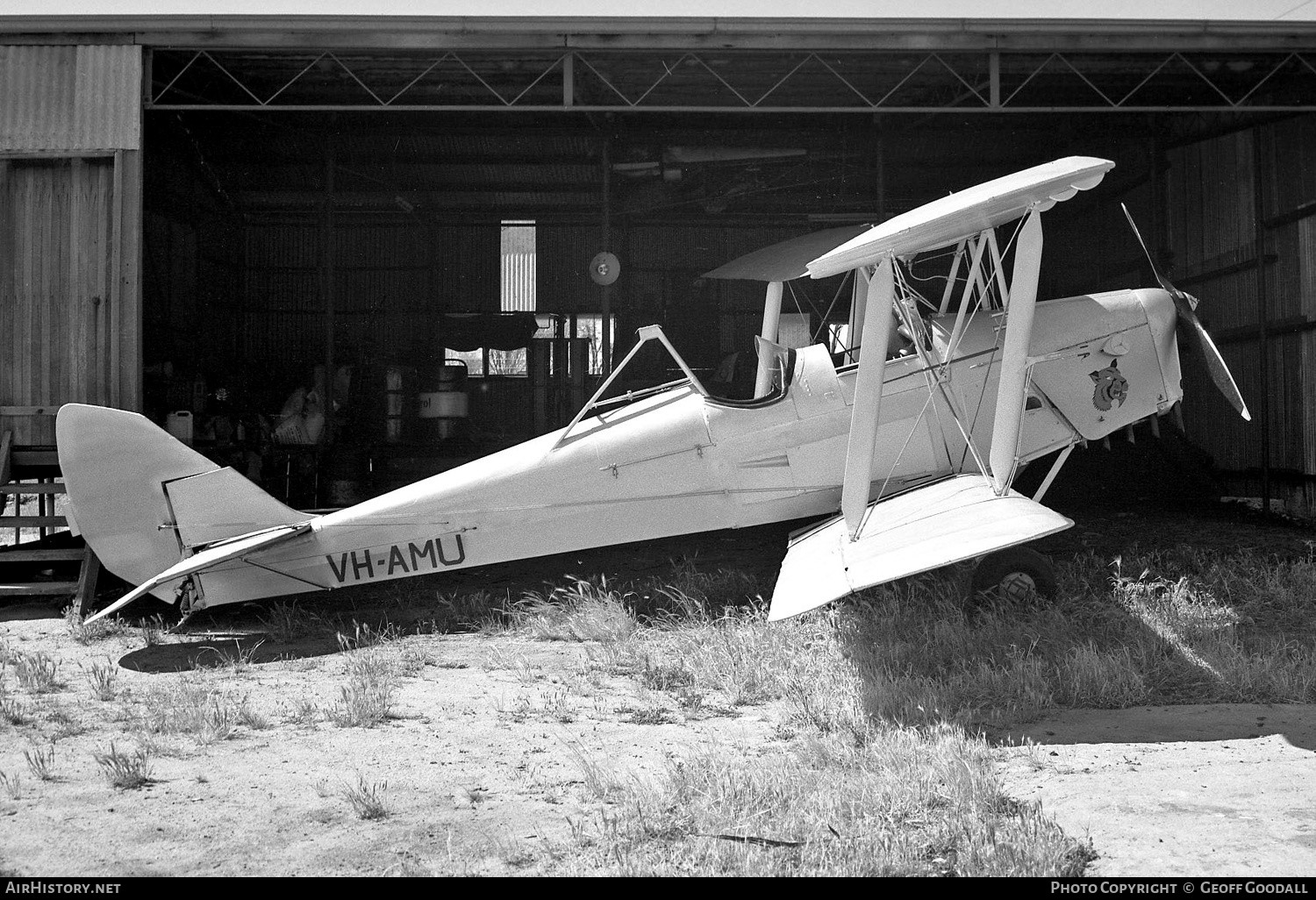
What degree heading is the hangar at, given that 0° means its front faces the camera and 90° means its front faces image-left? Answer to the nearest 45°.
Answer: approximately 0°

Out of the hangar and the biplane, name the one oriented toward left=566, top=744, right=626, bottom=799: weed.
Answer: the hangar

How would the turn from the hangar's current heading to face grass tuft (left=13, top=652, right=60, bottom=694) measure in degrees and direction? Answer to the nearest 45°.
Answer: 0° — it already faces it

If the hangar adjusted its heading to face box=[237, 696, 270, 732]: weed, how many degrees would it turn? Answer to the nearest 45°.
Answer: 0° — it already faces it

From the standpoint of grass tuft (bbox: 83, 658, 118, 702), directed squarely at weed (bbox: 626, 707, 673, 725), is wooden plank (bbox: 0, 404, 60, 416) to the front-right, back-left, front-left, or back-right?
back-left

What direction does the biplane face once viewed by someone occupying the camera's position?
facing to the right of the viewer

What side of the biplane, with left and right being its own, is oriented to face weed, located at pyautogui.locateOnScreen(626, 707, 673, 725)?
right

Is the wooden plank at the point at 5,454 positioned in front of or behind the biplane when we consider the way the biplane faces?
behind

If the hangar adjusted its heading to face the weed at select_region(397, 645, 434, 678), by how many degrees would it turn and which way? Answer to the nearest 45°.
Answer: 0° — it already faces it

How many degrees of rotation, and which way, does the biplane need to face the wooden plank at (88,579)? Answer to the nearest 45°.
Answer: approximately 180°

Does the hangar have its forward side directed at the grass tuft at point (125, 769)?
yes

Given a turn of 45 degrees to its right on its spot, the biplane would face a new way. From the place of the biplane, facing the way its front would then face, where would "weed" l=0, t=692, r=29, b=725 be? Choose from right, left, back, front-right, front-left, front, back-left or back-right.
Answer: right

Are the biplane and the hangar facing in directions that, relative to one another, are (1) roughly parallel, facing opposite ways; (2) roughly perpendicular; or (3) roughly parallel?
roughly perpendicular

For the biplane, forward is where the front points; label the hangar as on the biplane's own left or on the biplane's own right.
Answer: on the biplane's own left

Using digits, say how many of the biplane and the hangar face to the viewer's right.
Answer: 1

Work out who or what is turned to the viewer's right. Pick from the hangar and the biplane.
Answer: the biplane
